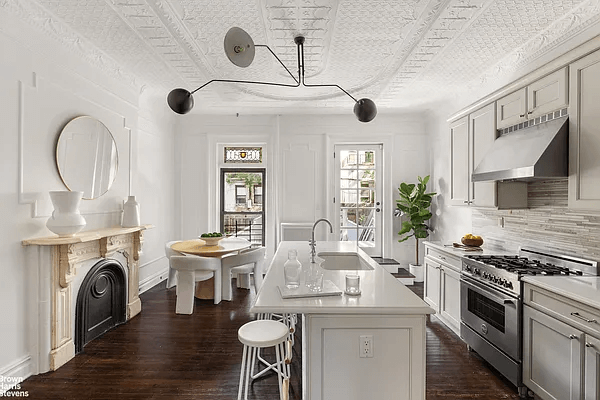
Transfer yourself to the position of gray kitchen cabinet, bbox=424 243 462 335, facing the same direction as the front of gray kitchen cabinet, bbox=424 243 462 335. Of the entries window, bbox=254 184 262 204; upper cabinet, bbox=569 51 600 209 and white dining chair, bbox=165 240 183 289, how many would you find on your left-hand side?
1

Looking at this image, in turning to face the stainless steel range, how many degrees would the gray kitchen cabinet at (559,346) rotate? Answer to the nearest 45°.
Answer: approximately 90° to its right

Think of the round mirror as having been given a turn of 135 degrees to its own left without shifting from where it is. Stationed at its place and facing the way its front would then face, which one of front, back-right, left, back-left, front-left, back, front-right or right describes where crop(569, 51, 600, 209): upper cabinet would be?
back-right

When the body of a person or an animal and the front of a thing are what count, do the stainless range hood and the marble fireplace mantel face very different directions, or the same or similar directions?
very different directions

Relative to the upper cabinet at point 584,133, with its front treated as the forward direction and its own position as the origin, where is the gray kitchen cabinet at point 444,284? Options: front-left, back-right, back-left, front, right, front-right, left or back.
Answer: right

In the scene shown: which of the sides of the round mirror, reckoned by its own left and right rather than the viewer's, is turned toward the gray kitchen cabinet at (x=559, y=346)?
front

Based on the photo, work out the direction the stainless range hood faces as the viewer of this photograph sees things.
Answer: facing the viewer and to the left of the viewer

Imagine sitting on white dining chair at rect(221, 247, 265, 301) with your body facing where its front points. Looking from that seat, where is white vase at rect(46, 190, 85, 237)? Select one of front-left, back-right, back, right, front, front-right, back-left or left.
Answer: left

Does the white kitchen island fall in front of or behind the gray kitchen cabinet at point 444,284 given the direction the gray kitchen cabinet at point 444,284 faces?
in front

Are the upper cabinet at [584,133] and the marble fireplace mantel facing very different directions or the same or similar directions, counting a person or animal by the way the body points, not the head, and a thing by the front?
very different directions

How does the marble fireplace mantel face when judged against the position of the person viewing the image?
facing the viewer and to the right of the viewer

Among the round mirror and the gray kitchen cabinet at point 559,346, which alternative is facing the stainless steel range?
the round mirror

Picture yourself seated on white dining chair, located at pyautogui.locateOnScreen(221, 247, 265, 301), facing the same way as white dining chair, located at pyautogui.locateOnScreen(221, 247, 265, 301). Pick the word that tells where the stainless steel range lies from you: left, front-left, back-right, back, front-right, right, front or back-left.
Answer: back

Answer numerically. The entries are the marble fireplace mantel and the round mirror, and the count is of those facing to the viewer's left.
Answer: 0

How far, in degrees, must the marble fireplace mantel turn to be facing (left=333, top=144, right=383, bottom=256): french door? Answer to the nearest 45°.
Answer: approximately 45° to its left

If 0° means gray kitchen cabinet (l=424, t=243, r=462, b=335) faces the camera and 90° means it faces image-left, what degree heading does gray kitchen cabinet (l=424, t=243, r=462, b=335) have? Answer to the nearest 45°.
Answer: approximately 45°

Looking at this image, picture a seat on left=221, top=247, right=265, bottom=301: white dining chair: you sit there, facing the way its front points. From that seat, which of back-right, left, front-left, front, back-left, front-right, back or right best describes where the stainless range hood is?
back

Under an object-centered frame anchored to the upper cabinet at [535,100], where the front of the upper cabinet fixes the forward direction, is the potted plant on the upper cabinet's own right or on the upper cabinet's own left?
on the upper cabinet's own right
